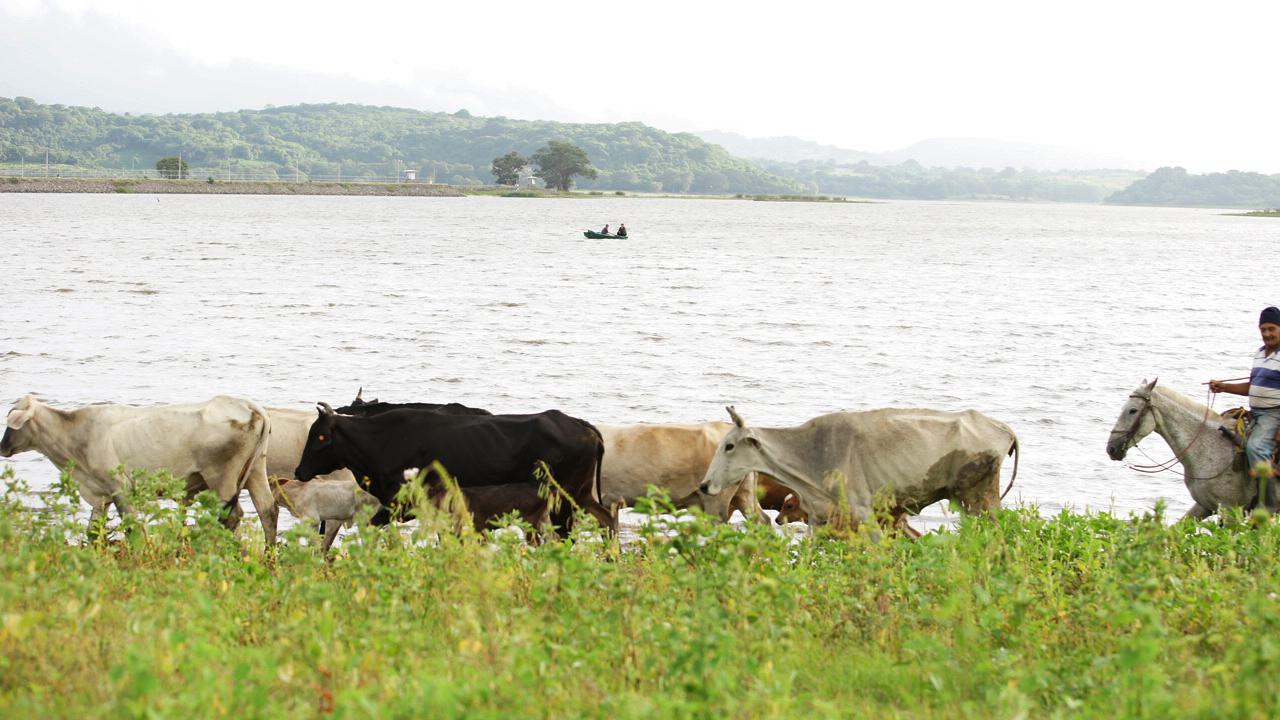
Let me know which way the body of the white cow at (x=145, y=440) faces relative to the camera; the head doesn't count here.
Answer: to the viewer's left

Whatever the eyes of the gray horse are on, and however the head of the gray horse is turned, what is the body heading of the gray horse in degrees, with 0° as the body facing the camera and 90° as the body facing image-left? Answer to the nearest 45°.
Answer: approximately 90°

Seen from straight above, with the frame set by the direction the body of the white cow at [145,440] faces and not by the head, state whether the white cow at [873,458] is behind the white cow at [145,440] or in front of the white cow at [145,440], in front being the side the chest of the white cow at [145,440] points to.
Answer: behind

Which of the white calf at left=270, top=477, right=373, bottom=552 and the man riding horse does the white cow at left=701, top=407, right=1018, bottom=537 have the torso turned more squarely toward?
the white calf

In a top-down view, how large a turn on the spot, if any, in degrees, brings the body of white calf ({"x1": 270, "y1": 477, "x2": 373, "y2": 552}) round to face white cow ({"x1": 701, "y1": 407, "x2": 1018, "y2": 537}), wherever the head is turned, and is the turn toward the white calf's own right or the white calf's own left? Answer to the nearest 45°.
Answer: approximately 180°

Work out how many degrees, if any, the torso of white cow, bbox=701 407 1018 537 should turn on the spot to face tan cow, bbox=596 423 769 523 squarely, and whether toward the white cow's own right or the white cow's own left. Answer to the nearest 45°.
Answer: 0° — it already faces it

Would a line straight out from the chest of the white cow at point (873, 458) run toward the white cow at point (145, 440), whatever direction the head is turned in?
yes

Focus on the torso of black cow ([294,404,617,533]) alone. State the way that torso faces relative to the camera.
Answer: to the viewer's left

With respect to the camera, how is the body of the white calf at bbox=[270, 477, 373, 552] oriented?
to the viewer's left

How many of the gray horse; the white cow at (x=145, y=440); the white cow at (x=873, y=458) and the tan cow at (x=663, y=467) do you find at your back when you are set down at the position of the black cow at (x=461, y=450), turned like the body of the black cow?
3

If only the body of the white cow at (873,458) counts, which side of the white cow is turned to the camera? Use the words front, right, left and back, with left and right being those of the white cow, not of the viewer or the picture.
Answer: left

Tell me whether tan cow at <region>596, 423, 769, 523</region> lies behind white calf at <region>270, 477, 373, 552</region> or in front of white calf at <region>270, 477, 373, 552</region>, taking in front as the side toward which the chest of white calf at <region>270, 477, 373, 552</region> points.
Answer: behind
